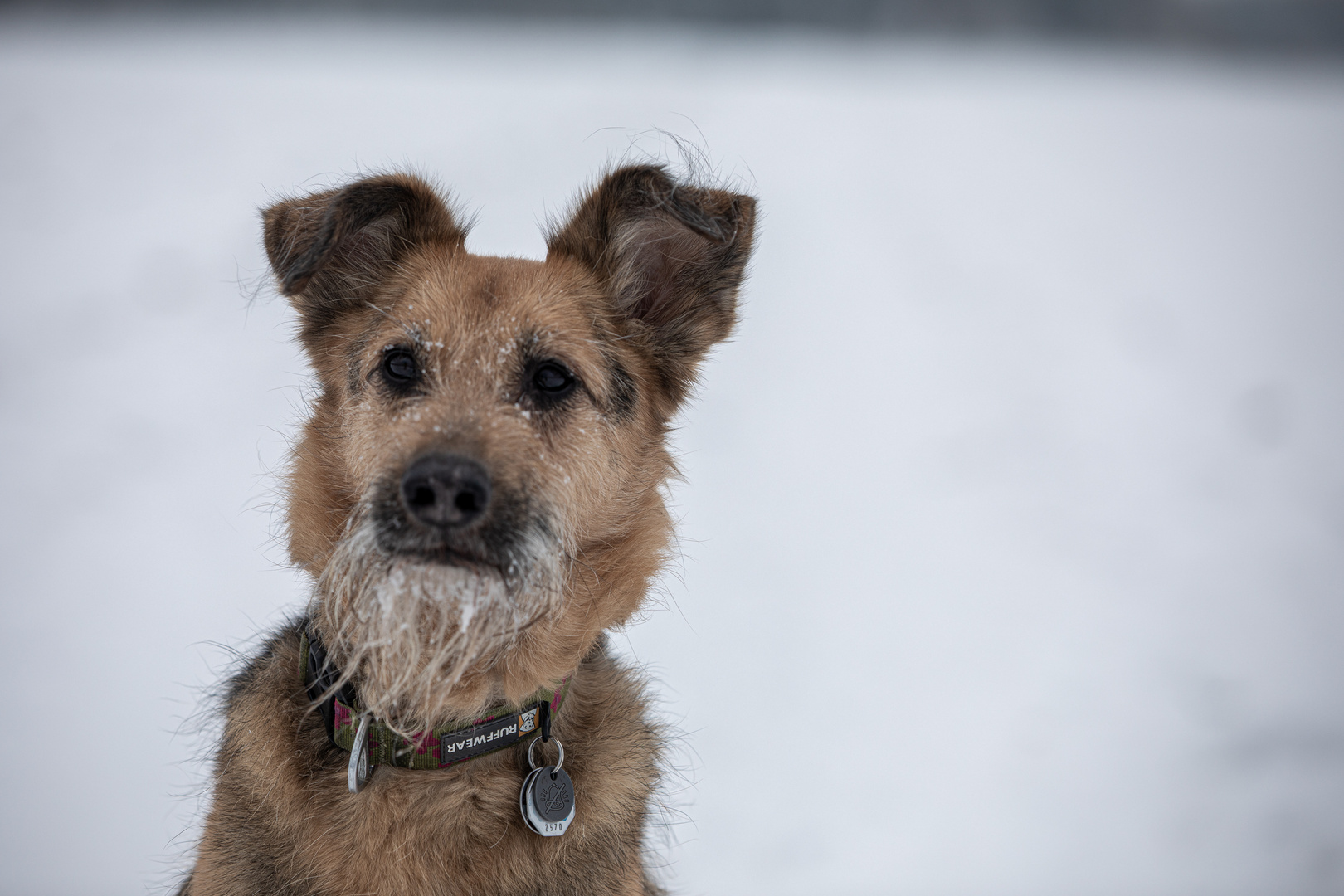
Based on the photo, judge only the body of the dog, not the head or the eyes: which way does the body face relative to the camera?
toward the camera
